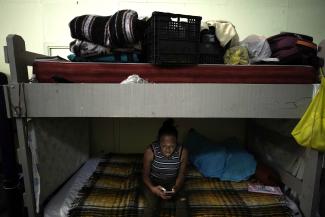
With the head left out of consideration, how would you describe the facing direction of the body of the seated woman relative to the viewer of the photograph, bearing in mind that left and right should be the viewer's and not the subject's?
facing the viewer

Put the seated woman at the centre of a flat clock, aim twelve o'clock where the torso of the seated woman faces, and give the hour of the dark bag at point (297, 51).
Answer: The dark bag is roughly at 9 o'clock from the seated woman.

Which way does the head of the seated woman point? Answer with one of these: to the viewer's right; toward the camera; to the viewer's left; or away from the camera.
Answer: toward the camera
